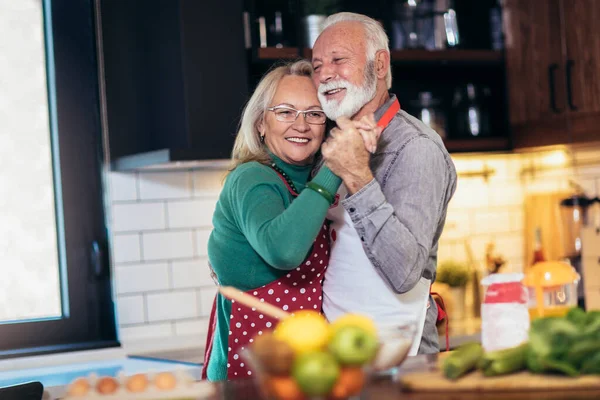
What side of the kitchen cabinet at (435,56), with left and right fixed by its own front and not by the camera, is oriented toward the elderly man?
front

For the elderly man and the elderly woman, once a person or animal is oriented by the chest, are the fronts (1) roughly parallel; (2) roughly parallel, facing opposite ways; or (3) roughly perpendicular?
roughly perpendicular

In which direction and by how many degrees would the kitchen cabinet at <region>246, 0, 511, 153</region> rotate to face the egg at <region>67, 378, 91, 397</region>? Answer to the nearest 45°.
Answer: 0° — it already faces it

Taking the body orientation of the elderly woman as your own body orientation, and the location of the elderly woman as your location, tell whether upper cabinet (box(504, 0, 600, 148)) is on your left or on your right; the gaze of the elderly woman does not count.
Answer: on your left

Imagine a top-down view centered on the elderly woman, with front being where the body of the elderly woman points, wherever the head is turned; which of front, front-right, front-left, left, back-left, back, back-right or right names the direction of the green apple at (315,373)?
front-right

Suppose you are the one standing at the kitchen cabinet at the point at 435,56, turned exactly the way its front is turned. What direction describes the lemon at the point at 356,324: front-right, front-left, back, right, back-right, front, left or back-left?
front

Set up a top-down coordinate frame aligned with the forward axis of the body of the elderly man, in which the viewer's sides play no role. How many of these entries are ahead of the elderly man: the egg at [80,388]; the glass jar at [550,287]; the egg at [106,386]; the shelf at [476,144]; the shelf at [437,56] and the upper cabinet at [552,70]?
2

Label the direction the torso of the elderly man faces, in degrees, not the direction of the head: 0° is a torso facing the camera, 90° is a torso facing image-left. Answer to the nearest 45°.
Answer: approximately 45°

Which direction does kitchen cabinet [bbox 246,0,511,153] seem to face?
toward the camera

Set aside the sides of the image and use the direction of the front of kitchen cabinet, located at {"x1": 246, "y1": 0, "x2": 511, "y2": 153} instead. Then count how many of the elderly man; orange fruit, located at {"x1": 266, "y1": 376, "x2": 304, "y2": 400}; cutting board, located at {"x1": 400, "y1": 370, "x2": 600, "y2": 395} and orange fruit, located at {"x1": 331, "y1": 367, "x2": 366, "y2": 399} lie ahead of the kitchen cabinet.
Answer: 4

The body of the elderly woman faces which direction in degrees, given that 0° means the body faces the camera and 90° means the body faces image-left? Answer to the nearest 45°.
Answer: approximately 315°

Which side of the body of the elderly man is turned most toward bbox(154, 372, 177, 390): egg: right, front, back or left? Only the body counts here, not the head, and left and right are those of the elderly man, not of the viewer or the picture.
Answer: front

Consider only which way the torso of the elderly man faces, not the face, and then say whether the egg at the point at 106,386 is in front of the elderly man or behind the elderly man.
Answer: in front

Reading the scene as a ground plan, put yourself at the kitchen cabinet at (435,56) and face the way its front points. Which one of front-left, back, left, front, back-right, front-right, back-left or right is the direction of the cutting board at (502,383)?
front

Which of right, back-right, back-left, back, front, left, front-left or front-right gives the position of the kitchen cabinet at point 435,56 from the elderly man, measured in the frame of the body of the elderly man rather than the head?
back-right

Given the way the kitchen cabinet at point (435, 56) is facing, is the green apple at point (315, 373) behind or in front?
in front

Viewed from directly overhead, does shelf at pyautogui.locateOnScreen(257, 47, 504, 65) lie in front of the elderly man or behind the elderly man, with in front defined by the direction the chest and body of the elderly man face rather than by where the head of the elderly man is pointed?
behind
